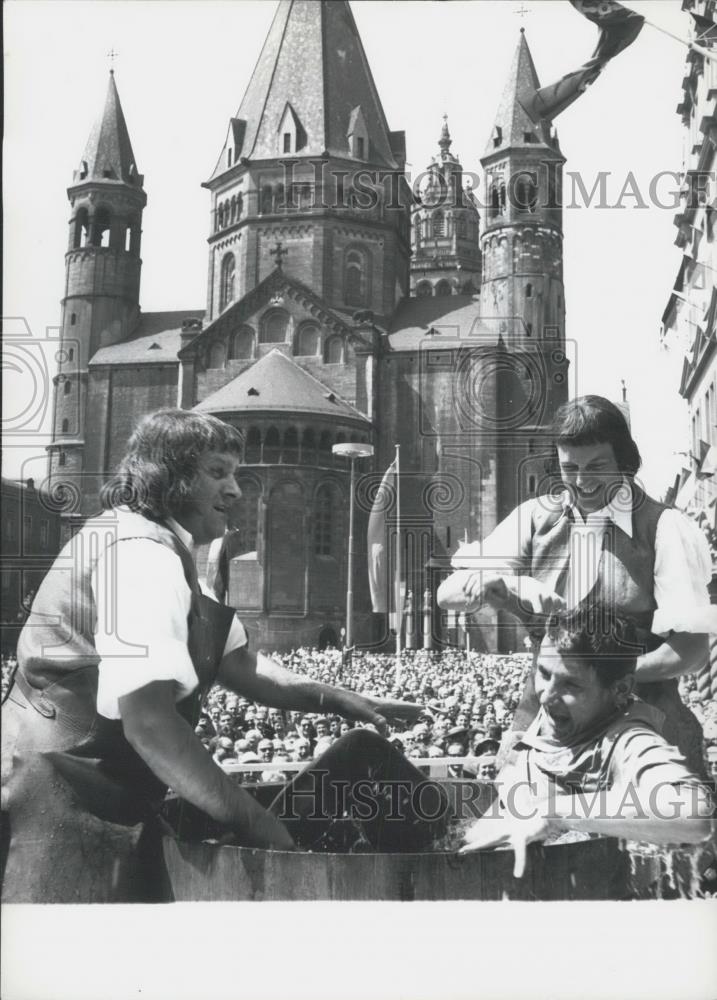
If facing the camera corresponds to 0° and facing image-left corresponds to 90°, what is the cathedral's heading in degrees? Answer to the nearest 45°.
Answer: approximately 0°
